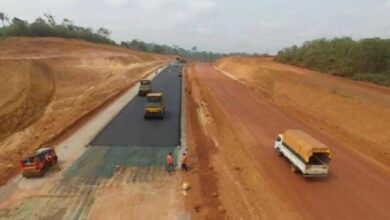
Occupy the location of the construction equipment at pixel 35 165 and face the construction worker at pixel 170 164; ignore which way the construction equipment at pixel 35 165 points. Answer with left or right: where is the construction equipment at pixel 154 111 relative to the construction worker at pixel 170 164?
left

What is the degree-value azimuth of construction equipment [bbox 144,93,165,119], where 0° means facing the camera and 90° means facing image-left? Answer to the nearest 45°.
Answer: approximately 0°

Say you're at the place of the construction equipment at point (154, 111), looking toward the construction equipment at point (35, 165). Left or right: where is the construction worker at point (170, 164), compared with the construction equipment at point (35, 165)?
left

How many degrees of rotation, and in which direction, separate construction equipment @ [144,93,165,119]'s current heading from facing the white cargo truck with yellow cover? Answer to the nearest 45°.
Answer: approximately 45° to its left
